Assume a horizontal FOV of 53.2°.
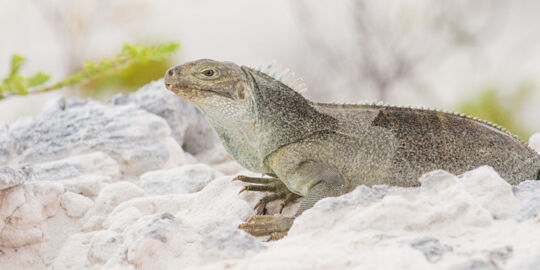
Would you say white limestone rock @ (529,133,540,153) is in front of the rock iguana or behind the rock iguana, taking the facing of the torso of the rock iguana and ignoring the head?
behind

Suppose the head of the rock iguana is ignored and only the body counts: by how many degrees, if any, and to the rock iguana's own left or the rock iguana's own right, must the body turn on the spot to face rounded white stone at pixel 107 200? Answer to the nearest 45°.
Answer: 0° — it already faces it

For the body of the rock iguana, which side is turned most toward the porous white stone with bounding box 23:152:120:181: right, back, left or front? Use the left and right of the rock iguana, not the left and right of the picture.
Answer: front

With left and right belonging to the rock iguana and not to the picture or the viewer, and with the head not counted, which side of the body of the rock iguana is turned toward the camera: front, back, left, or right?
left

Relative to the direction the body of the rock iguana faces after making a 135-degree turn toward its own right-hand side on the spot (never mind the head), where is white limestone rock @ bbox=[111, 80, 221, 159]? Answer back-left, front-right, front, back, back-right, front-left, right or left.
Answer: left

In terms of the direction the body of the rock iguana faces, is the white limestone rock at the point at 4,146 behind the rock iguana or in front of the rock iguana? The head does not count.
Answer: in front

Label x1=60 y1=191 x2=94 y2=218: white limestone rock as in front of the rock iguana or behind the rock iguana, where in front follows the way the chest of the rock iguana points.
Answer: in front

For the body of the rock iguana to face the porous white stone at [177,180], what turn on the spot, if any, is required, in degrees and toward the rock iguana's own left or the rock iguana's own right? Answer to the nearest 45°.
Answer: approximately 45° to the rock iguana's own right

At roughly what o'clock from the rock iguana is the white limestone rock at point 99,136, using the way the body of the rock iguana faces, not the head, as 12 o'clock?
The white limestone rock is roughly at 1 o'clock from the rock iguana.
